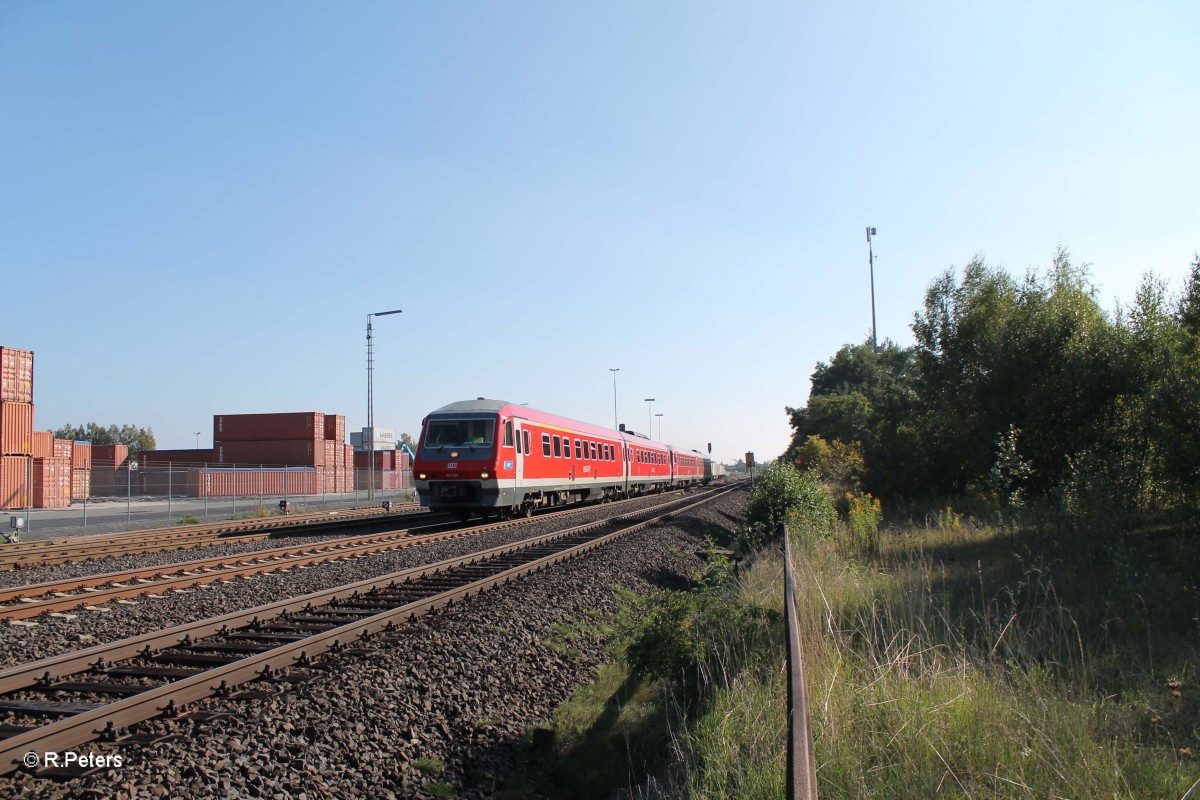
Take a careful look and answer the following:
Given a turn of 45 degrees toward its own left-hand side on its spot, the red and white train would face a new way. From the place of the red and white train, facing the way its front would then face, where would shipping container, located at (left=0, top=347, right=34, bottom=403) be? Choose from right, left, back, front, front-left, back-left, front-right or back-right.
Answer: back-right

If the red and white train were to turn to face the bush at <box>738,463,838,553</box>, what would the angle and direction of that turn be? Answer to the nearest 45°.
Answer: approximately 90° to its left

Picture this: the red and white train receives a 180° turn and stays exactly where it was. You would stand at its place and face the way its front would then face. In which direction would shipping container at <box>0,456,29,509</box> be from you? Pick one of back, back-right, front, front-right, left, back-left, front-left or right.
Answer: left

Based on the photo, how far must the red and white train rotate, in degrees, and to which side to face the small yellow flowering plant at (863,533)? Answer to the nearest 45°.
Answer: approximately 90° to its left

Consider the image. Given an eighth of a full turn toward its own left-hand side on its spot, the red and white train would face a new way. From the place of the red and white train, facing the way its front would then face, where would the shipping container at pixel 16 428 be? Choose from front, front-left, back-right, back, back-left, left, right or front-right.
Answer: back-right

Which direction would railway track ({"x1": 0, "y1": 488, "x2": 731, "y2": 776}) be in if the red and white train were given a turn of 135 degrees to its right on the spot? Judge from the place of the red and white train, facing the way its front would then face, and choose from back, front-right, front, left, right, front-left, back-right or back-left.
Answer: back

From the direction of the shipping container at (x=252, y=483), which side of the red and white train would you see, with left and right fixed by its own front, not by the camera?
right

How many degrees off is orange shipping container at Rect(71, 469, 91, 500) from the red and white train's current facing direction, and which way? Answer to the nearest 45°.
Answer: approximately 90° to its right

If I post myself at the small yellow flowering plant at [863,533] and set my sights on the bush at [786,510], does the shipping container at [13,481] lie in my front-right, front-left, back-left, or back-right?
front-left

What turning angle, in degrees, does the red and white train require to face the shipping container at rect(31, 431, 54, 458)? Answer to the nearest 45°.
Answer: approximately 90° to its right
